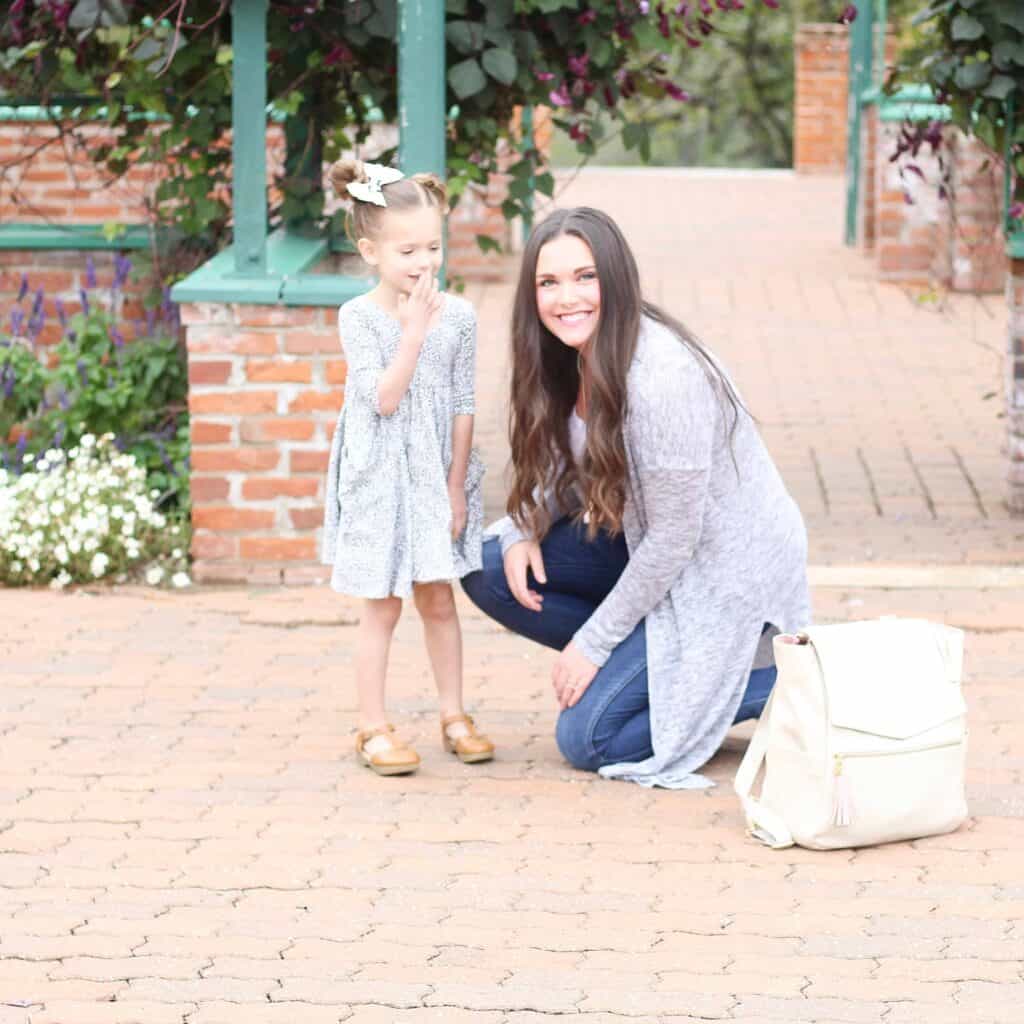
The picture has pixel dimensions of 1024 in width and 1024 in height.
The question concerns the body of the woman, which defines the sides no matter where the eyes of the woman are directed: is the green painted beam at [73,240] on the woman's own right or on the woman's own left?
on the woman's own right

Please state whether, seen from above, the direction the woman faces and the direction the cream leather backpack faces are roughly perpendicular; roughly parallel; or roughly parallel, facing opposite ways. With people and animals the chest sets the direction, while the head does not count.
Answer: roughly perpendicular

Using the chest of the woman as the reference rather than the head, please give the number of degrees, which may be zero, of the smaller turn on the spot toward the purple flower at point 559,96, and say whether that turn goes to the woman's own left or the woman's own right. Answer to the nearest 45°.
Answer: approximately 135° to the woman's own right

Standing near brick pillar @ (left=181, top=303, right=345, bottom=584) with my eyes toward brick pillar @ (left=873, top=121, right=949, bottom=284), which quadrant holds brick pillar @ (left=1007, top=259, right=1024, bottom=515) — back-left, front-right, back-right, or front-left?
front-right

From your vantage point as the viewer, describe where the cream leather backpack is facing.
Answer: facing the viewer and to the right of the viewer

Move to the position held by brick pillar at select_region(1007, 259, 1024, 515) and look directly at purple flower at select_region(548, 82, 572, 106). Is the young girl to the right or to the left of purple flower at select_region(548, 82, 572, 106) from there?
left

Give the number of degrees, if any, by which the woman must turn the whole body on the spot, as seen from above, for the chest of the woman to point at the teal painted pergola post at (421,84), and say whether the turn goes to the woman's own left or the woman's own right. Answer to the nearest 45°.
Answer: approximately 135° to the woman's own right

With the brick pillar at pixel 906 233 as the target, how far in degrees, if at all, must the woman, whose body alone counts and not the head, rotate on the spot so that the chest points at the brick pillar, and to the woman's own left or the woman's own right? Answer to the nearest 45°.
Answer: approximately 135° to the woman's own right

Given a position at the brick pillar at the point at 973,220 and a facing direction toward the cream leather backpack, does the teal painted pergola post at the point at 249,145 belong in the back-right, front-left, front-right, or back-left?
front-right

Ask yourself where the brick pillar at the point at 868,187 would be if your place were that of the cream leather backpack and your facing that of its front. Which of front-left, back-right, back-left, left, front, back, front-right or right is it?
back-left

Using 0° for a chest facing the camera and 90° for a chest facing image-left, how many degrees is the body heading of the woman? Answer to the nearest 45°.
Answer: approximately 45°

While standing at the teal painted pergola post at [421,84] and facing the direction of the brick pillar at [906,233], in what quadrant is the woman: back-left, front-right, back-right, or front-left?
back-right
